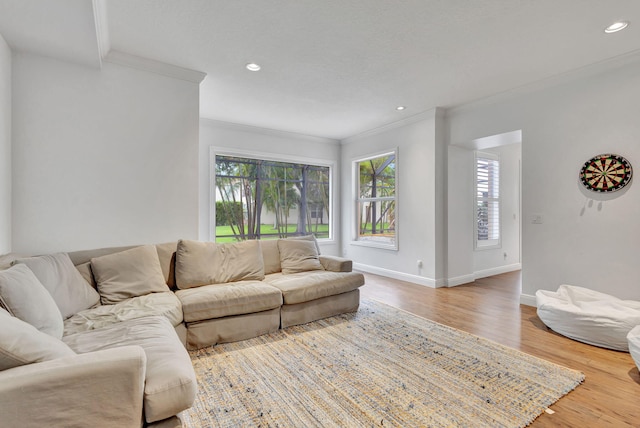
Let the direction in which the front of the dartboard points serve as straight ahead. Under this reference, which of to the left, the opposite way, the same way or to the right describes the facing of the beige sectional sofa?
to the left

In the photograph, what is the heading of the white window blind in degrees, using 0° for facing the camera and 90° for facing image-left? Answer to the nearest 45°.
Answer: approximately 315°

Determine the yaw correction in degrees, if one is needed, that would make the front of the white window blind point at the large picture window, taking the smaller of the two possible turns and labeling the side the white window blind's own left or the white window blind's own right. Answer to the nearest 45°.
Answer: approximately 90° to the white window blind's own right

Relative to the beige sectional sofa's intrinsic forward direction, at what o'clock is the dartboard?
The dartboard is roughly at 11 o'clock from the beige sectional sofa.

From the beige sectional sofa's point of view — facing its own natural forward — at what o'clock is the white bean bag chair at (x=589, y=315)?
The white bean bag chair is roughly at 11 o'clock from the beige sectional sofa.

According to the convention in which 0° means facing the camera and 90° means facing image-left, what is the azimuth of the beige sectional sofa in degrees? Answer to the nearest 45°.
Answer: approximately 315°

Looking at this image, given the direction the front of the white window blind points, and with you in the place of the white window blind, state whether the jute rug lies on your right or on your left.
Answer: on your right
